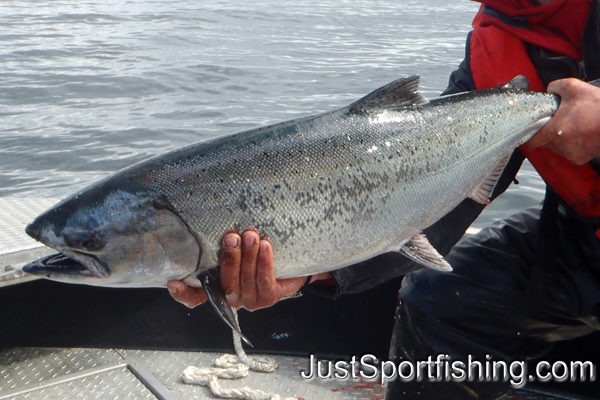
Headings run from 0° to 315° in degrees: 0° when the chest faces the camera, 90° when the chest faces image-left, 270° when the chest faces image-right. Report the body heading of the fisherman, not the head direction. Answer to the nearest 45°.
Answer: approximately 45°

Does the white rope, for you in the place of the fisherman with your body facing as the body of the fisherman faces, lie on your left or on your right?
on your right

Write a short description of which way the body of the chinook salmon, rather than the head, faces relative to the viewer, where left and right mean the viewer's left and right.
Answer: facing to the left of the viewer
